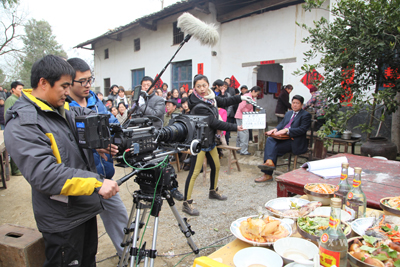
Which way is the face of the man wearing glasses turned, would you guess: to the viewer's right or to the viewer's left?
to the viewer's right

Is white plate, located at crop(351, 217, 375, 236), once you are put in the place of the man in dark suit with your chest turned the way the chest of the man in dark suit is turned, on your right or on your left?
on your left

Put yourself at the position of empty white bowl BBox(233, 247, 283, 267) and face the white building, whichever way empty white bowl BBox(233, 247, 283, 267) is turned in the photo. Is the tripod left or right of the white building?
left

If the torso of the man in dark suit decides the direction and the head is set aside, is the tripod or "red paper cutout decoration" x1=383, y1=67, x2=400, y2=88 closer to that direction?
the tripod

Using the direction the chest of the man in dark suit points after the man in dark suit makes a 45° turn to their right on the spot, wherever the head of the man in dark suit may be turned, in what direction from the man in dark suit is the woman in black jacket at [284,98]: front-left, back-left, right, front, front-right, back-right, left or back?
right

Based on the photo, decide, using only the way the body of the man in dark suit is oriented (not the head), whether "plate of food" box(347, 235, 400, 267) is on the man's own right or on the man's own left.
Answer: on the man's own left

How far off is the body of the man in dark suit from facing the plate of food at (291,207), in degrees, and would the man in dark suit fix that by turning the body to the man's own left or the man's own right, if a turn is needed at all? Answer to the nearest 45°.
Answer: approximately 45° to the man's own left

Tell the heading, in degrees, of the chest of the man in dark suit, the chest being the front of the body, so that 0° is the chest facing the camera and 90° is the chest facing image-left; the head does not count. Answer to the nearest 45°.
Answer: approximately 45°
